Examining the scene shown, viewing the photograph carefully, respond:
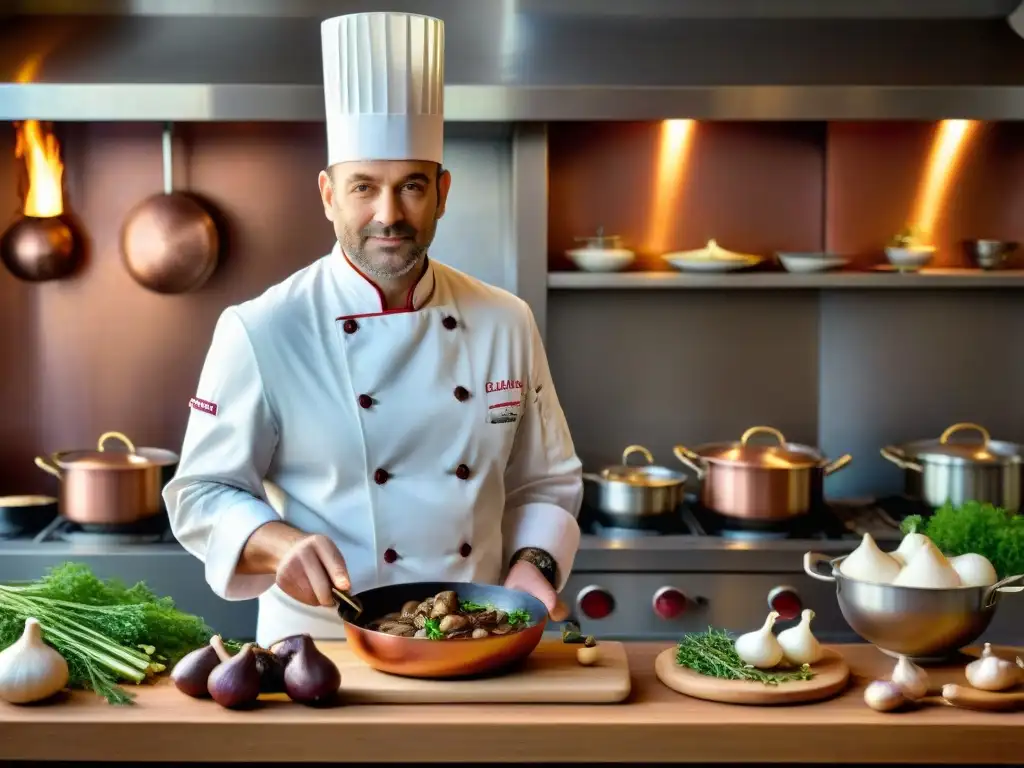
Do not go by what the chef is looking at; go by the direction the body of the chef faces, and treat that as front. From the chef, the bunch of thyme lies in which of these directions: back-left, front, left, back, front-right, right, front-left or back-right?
front-left

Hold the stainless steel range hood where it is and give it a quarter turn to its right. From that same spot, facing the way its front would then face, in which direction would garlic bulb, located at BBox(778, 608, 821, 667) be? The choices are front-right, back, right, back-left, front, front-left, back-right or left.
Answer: left

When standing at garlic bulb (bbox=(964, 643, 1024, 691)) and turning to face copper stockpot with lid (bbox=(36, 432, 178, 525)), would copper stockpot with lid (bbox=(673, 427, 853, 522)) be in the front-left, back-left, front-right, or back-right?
front-right

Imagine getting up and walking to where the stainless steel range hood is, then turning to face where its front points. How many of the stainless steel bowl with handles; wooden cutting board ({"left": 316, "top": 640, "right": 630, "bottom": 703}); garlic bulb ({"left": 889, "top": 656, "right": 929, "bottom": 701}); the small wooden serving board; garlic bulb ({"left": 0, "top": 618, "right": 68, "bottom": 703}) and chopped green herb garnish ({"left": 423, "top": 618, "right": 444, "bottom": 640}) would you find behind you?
0

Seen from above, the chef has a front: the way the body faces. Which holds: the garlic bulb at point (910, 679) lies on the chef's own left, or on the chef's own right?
on the chef's own left

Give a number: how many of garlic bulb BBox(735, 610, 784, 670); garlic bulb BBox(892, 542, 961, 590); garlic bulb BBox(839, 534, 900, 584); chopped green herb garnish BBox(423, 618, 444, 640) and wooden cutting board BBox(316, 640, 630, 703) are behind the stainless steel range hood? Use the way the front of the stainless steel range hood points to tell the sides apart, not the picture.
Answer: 0

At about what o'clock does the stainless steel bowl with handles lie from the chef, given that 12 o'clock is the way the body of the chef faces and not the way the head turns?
The stainless steel bowl with handles is roughly at 10 o'clock from the chef.

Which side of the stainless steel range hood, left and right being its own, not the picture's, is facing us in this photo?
front

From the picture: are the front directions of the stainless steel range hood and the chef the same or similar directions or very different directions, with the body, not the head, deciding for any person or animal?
same or similar directions

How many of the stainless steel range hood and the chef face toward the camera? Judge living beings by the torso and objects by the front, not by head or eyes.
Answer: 2

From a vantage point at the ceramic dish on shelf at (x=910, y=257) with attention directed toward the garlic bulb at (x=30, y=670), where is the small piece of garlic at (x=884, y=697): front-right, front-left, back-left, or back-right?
front-left

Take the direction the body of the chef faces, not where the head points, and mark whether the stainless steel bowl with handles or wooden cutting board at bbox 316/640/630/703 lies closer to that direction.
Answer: the wooden cutting board

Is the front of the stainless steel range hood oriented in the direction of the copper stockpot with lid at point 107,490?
no

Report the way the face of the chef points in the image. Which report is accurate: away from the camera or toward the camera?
toward the camera

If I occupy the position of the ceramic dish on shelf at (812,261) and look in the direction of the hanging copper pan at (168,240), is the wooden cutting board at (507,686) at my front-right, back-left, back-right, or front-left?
front-left

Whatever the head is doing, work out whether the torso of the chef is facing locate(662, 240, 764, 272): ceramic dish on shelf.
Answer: no

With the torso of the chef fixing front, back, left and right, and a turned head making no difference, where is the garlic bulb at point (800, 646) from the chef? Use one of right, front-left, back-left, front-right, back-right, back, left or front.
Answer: front-left
